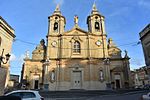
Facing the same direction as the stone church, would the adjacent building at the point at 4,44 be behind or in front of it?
in front

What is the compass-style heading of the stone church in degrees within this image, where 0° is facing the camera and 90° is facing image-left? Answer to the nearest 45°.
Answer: approximately 0°

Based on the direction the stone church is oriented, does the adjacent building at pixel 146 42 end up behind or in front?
in front
